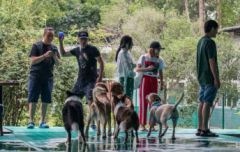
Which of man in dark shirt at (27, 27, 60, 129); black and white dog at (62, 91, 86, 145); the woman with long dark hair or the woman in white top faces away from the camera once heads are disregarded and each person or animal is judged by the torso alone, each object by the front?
the black and white dog

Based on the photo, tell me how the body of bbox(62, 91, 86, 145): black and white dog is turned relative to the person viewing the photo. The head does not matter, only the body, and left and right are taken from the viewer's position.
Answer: facing away from the viewer

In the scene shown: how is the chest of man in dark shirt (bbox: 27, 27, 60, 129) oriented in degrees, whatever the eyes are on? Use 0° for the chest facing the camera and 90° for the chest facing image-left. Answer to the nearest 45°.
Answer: approximately 315°

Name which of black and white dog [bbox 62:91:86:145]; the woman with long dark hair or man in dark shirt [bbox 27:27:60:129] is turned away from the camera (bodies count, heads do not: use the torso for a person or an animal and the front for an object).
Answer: the black and white dog

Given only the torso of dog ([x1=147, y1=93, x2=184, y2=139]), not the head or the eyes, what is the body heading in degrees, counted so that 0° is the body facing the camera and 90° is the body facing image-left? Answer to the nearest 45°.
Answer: approximately 135°

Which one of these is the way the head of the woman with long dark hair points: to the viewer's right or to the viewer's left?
to the viewer's right

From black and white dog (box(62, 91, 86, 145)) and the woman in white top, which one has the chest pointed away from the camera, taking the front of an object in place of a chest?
the black and white dog

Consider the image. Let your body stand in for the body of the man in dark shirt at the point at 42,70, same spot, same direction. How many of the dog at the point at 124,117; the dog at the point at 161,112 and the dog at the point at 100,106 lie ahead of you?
3

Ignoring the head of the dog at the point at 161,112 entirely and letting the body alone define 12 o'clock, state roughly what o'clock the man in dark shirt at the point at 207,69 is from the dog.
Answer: The man in dark shirt is roughly at 4 o'clock from the dog.

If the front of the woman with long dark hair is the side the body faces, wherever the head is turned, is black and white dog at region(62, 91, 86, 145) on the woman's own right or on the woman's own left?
on the woman's own right

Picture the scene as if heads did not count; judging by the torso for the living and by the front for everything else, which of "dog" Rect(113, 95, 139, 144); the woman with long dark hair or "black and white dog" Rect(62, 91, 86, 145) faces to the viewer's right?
the woman with long dark hair

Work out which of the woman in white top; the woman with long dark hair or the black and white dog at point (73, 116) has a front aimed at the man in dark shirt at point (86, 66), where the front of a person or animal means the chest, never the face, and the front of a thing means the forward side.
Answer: the black and white dog

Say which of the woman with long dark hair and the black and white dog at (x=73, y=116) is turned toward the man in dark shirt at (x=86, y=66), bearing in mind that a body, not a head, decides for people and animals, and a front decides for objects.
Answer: the black and white dog
